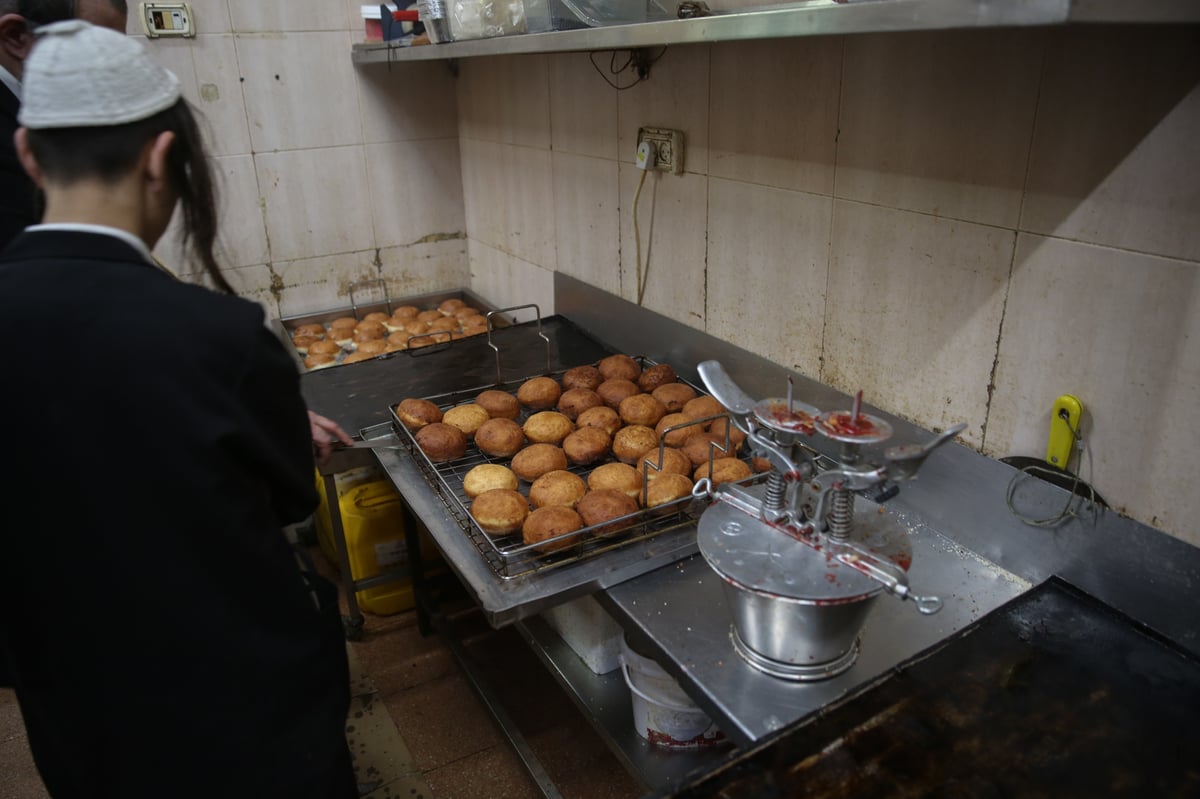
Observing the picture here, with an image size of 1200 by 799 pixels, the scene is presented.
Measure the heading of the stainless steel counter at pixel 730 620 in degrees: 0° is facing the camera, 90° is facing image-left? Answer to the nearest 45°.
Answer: approximately 45°

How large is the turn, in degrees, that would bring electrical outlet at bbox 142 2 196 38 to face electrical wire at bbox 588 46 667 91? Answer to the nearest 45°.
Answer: approximately 45° to its left

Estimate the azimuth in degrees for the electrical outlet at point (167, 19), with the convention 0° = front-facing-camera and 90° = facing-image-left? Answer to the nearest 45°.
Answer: approximately 0°

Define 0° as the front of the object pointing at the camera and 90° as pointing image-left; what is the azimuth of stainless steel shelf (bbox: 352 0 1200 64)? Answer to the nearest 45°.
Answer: approximately 45°

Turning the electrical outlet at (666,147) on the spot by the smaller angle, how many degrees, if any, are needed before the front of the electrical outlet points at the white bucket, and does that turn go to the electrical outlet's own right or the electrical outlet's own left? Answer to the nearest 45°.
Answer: approximately 45° to the electrical outlet's own left

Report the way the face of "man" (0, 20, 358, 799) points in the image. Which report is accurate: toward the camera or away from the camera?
away from the camera
